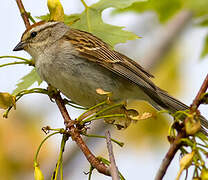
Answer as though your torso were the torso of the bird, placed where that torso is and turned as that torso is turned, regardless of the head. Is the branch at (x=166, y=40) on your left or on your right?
on your right

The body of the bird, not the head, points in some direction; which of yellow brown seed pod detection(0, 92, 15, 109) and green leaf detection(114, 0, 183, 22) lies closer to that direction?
the yellow brown seed pod

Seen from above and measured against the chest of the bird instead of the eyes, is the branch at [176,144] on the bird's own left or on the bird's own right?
on the bird's own left

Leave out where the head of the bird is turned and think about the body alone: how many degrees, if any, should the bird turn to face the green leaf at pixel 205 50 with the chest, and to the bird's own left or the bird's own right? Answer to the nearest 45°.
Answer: approximately 180°

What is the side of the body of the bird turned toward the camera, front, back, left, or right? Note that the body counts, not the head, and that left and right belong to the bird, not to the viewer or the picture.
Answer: left

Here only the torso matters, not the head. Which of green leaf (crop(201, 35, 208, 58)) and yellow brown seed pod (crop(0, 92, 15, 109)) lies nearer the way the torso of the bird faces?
the yellow brown seed pod
